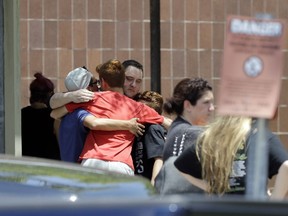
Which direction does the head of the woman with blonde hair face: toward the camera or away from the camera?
away from the camera

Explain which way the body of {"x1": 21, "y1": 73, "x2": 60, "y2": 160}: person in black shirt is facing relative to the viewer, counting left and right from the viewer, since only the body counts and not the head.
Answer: facing away from the viewer and to the right of the viewer

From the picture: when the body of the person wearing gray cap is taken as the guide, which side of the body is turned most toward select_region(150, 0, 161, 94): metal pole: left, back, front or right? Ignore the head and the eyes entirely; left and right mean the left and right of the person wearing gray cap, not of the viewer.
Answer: front

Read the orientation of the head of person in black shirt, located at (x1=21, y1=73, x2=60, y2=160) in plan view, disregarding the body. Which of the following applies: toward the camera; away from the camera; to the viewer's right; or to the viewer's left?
away from the camera

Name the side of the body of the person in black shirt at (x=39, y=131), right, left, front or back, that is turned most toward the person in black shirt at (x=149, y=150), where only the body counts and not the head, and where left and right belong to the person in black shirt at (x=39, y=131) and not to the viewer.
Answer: right

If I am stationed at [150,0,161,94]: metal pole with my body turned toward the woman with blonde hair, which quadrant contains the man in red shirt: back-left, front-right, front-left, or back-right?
front-right

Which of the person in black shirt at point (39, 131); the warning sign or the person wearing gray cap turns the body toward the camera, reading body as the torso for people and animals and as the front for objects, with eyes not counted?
the warning sign

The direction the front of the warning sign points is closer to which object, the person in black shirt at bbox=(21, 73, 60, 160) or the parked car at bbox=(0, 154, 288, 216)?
the parked car

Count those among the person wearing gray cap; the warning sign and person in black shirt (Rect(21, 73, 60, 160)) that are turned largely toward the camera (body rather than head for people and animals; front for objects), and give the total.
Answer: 1

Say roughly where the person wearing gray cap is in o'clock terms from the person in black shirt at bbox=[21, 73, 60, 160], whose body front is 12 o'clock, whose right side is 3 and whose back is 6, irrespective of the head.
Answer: The person wearing gray cap is roughly at 4 o'clock from the person in black shirt.

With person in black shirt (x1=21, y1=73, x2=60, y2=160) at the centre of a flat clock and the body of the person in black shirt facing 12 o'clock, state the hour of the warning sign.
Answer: The warning sign is roughly at 4 o'clock from the person in black shirt.

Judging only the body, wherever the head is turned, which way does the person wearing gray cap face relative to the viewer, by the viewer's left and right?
facing away from the viewer and to the right of the viewer

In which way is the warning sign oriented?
toward the camera

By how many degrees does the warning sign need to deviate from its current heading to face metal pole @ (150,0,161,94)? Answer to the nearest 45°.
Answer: approximately 180°
